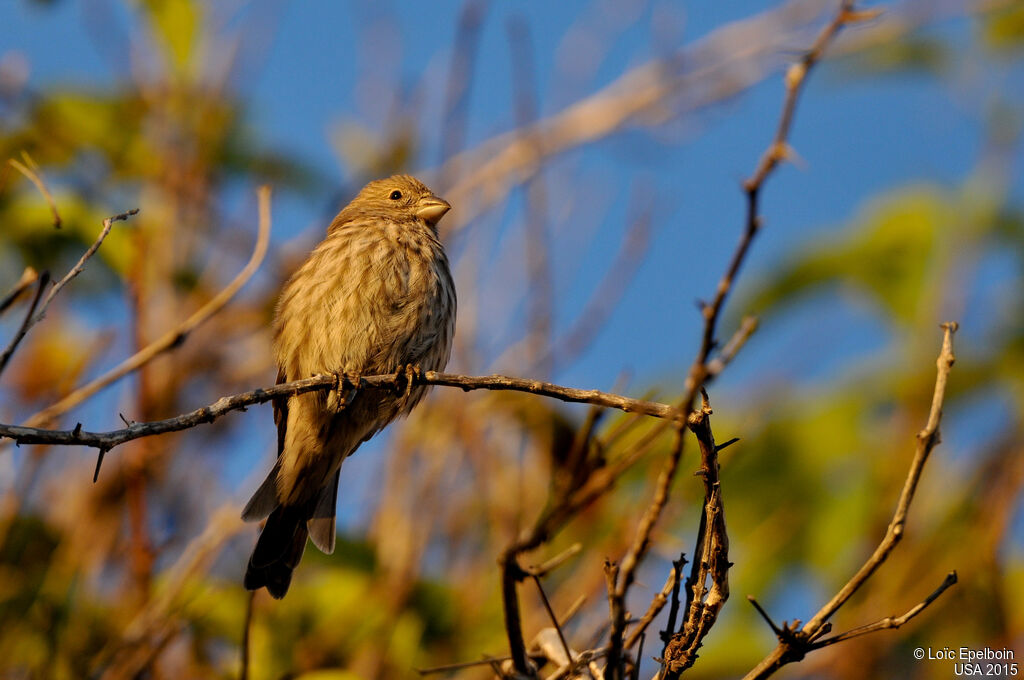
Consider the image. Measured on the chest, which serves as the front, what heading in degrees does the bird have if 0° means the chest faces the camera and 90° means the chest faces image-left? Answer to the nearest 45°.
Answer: approximately 315°
